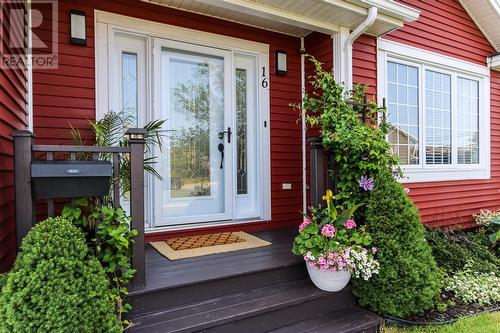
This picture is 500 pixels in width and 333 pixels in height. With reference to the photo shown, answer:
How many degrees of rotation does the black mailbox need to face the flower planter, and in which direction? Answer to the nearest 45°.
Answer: approximately 90° to its left

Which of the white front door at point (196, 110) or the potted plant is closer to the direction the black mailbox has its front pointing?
the potted plant

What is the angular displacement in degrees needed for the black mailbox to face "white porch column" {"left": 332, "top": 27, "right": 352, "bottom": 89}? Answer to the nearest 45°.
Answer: approximately 90° to its left

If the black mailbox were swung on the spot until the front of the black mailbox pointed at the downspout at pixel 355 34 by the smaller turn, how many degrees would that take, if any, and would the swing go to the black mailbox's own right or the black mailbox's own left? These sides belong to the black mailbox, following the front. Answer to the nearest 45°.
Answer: approximately 90° to the black mailbox's own left

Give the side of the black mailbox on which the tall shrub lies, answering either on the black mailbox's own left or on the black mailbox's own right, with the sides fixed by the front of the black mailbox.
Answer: on the black mailbox's own left

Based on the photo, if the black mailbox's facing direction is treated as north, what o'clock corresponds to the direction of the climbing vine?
The climbing vine is roughly at 9 o'clock from the black mailbox.

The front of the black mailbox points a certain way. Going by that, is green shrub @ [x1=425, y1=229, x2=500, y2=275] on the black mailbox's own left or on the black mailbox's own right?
on the black mailbox's own left

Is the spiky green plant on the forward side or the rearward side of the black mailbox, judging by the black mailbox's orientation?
on the rearward side

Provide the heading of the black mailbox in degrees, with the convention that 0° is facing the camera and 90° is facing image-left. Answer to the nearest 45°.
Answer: approximately 0°

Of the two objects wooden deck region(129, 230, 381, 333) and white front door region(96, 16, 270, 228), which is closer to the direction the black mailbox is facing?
the wooden deck

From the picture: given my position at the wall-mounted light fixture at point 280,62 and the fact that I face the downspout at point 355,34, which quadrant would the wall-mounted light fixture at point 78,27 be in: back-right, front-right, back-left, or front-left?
back-right
